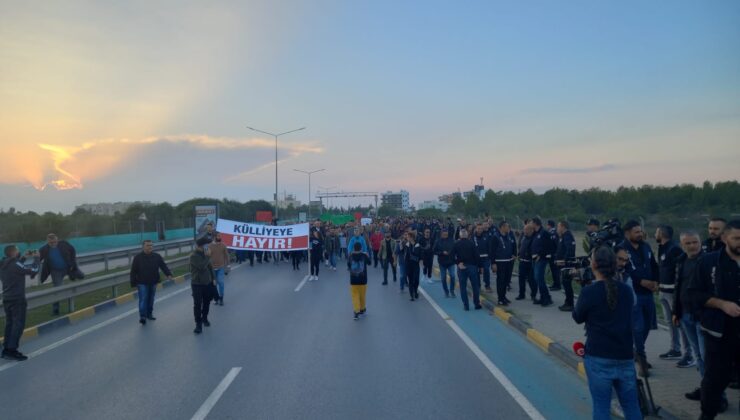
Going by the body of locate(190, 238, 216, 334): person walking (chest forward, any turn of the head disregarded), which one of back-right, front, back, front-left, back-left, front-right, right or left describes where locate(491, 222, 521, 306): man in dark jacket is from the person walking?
left

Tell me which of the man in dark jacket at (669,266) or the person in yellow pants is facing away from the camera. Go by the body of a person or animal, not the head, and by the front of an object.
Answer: the person in yellow pants

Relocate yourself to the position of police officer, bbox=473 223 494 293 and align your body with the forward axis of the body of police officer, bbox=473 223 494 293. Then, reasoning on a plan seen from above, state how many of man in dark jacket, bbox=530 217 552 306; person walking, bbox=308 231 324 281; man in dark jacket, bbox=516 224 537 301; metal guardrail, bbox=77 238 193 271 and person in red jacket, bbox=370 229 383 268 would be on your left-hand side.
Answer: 2

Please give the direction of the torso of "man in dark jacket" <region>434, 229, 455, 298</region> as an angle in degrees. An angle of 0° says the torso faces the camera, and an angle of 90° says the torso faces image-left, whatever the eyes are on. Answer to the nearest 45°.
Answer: approximately 0°

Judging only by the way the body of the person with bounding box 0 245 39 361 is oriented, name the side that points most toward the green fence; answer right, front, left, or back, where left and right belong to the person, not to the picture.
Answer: left

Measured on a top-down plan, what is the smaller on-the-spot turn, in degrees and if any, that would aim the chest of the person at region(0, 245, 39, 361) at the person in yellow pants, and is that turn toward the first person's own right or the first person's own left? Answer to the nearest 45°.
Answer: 0° — they already face them

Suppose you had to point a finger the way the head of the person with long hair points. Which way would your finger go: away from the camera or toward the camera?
away from the camera

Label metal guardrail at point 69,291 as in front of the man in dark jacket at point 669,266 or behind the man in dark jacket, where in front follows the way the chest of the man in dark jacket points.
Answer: in front

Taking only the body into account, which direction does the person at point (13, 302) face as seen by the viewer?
to the viewer's right

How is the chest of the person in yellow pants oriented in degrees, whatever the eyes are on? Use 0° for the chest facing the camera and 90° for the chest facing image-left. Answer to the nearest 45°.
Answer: approximately 180°

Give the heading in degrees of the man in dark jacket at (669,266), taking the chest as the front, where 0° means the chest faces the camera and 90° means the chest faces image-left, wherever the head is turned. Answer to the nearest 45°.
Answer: approximately 90°
